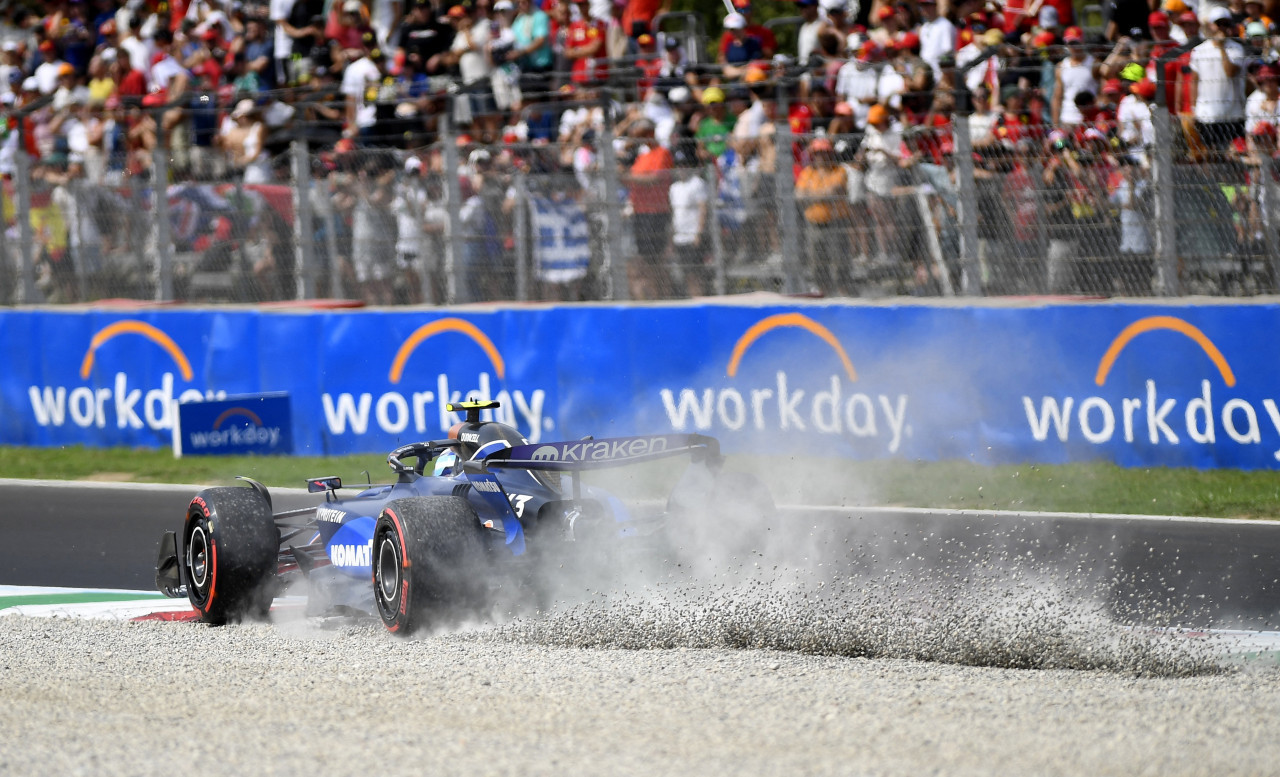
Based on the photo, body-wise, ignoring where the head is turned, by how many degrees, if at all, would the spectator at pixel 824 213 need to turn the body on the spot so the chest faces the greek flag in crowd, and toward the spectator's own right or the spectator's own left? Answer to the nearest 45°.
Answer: approximately 90° to the spectator's own right

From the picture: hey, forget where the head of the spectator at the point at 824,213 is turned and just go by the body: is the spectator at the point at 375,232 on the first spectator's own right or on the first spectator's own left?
on the first spectator's own right

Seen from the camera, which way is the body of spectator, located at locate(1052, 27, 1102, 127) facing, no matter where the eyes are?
toward the camera

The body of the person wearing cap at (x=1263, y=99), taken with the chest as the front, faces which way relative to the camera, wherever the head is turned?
toward the camera

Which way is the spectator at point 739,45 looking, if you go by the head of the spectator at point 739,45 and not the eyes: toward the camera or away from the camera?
toward the camera

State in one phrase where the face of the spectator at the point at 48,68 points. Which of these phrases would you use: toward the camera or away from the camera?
toward the camera

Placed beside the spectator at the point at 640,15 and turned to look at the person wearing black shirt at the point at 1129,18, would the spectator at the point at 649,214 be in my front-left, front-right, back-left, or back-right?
front-right

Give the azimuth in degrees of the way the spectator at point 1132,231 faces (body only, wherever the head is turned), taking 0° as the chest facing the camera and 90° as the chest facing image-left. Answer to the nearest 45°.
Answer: approximately 45°

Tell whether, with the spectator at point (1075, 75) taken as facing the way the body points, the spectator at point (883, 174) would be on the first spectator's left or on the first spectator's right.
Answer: on the first spectator's right

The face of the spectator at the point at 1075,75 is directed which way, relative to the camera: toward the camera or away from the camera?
toward the camera

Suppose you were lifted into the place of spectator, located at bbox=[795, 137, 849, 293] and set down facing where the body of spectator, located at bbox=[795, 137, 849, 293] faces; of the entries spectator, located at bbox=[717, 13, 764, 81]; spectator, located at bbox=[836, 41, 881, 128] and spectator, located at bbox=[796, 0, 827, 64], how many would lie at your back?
3

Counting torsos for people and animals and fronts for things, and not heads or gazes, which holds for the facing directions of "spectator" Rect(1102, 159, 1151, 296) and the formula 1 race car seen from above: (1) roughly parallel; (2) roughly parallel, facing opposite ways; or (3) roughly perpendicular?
roughly perpendicular

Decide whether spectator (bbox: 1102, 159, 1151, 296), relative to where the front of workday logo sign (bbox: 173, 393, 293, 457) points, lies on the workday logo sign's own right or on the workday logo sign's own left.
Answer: on the workday logo sign's own left

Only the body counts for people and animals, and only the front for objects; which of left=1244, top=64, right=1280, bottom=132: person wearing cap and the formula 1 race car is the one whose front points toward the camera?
the person wearing cap

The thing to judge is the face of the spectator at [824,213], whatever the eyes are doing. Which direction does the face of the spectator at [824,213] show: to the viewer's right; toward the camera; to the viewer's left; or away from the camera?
toward the camera

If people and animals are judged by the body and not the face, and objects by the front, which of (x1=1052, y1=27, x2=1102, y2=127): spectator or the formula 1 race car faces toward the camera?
the spectator

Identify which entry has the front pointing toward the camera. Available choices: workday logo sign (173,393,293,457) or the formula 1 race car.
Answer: the workday logo sign
